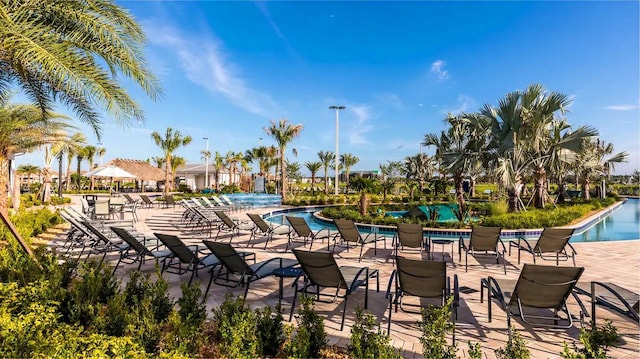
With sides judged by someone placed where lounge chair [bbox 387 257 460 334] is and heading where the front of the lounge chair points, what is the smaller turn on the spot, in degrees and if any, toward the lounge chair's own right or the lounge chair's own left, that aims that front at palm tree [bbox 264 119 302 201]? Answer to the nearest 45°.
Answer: approximately 45° to the lounge chair's own left

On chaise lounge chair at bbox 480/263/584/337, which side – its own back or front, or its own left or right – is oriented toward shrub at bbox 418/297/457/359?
left

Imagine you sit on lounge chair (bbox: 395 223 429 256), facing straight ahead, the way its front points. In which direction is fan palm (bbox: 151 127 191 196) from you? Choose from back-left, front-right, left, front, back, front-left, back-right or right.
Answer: front-left

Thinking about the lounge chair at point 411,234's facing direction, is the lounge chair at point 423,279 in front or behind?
behind

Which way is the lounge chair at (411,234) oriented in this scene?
away from the camera

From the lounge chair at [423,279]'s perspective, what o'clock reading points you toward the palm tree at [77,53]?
The palm tree is roughly at 9 o'clock from the lounge chair.

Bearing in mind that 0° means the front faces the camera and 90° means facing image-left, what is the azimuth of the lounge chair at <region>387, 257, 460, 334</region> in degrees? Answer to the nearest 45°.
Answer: approximately 180°

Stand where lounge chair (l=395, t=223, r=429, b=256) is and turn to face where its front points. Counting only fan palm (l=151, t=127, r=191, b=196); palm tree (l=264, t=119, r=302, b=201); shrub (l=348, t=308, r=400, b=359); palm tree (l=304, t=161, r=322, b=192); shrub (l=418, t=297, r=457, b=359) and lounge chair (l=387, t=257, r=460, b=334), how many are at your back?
3

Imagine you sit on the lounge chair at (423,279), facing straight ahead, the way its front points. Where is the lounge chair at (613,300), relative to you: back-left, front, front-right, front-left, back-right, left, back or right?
right

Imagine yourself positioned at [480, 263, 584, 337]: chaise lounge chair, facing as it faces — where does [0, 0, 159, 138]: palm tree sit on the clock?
The palm tree is roughly at 10 o'clock from the chaise lounge chair.

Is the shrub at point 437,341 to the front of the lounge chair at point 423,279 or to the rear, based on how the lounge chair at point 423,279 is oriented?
to the rear
